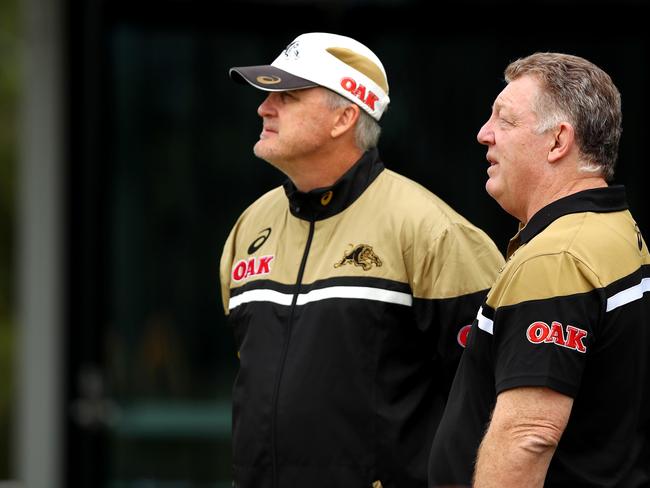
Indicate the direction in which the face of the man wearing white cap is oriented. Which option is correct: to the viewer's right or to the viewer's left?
to the viewer's left

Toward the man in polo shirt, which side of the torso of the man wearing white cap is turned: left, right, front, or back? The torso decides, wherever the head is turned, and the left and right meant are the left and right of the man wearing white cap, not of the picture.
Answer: left

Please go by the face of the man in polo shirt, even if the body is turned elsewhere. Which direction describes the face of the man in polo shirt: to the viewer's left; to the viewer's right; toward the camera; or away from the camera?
to the viewer's left

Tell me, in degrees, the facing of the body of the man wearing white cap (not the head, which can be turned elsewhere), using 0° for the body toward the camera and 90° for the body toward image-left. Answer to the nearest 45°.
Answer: approximately 45°
